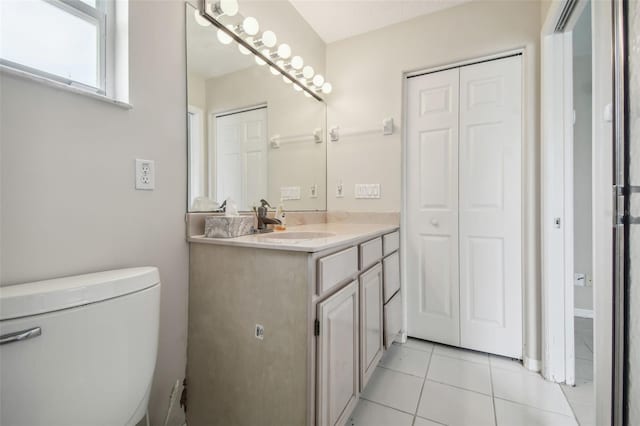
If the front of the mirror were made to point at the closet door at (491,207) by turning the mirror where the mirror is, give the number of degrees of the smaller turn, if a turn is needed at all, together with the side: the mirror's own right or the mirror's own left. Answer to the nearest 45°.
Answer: approximately 45° to the mirror's own left

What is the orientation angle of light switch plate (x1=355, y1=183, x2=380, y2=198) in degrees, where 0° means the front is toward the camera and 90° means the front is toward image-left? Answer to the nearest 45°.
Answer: approximately 0°

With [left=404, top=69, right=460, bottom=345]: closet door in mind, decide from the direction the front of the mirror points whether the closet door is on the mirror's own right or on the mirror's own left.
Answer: on the mirror's own left

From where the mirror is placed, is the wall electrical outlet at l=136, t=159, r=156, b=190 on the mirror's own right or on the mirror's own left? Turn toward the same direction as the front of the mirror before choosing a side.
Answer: on the mirror's own right

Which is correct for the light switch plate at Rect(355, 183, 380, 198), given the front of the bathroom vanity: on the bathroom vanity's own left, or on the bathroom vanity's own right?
on the bathroom vanity's own left

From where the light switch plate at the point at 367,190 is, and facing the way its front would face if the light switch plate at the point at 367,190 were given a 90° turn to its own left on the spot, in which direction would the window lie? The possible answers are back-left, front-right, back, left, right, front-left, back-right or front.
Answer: back-right

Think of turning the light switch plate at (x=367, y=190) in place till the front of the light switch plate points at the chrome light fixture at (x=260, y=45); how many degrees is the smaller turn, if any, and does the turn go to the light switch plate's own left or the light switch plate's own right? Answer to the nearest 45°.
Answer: approximately 45° to the light switch plate's own right

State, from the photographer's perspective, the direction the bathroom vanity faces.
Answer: facing the viewer and to the right of the viewer

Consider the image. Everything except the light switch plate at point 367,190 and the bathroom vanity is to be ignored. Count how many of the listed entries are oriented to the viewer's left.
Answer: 0

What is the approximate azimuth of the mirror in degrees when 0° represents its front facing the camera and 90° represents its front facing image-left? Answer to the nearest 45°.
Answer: approximately 315°

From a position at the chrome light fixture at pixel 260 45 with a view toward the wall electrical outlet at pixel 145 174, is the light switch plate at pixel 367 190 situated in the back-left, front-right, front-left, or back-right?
back-left

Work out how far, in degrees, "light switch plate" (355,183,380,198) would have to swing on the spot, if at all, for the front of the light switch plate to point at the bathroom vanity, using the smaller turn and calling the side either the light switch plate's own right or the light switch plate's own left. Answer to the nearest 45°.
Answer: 0° — it already faces it

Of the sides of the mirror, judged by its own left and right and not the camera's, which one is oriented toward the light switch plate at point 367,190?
left
